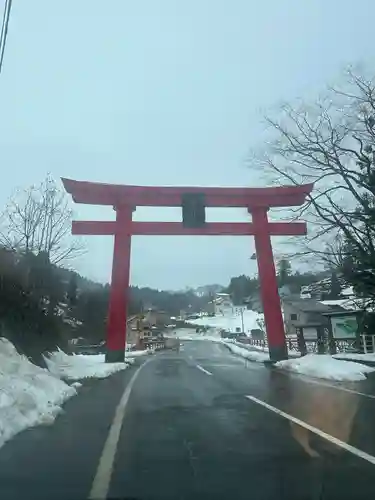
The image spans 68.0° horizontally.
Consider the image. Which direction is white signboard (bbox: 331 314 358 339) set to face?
toward the camera

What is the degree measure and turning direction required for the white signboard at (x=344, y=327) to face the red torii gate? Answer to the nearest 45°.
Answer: approximately 45° to its right

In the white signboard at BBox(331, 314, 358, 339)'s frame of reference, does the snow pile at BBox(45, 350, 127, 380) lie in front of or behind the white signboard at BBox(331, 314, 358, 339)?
in front

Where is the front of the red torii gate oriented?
toward the camera

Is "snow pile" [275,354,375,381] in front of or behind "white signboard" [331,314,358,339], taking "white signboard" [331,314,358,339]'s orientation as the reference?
in front

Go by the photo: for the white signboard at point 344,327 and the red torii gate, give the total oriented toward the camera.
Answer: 2
